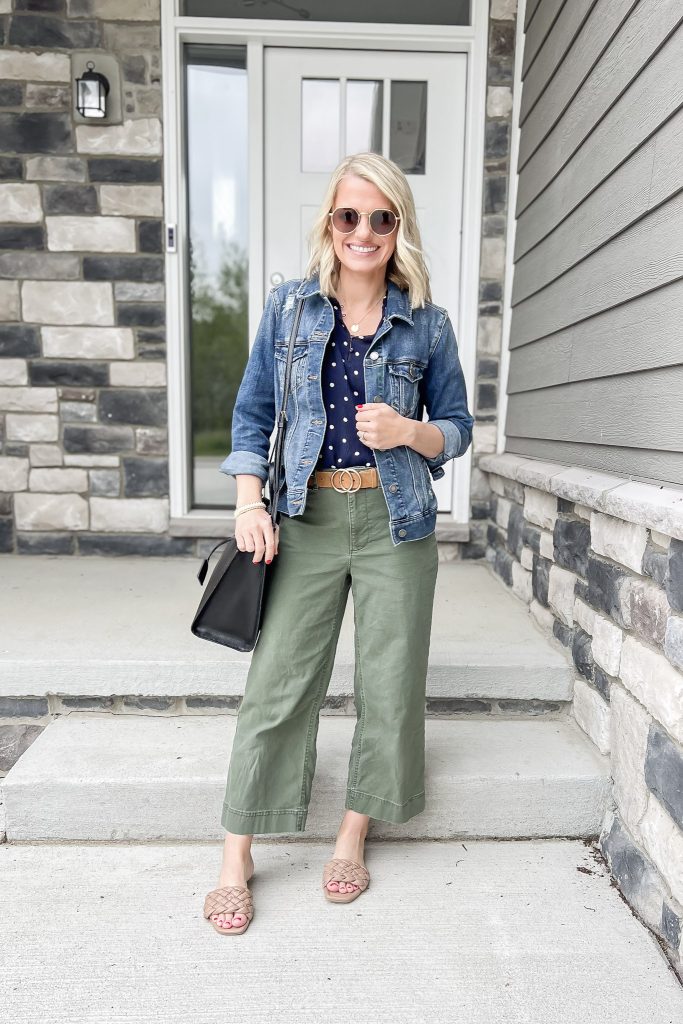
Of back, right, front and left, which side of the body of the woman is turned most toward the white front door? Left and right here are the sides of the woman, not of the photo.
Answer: back

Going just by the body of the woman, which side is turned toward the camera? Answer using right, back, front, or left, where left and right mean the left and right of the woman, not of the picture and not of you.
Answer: front

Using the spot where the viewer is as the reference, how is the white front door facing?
facing the viewer

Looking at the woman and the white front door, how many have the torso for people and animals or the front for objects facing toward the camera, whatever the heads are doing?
2

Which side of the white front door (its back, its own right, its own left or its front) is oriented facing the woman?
front

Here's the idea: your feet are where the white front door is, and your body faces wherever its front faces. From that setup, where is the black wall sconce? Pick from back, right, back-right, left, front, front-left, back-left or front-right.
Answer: right
